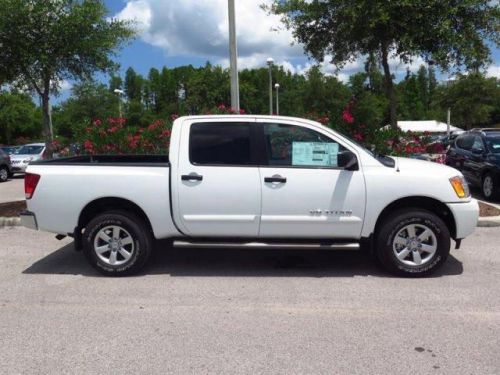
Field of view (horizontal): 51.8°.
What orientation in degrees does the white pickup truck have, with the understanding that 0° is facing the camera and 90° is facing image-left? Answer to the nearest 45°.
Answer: approximately 270°

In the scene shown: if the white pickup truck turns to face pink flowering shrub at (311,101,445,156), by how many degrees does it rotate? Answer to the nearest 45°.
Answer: approximately 45° to its left

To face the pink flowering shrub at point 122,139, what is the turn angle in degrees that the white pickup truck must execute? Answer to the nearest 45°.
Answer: approximately 135° to its left

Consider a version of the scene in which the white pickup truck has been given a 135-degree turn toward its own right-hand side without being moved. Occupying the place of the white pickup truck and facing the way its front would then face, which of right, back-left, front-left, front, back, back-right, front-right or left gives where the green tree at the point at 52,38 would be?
right

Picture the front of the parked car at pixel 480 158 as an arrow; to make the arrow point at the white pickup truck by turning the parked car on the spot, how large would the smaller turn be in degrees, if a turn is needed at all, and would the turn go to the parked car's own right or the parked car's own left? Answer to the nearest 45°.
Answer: approximately 45° to the parked car's own right

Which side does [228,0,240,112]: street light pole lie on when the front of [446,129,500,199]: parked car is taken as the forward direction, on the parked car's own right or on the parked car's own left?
on the parked car's own right

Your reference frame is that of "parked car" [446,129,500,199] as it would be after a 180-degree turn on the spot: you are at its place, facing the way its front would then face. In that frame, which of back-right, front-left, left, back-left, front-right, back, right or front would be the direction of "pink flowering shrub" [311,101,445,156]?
left

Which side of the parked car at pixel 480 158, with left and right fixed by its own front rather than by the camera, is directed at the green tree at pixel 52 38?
right

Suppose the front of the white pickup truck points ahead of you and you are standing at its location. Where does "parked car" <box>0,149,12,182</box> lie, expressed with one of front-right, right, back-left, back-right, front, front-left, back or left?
back-left

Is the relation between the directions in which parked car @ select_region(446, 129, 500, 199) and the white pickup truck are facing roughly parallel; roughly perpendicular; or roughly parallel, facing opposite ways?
roughly perpendicular
